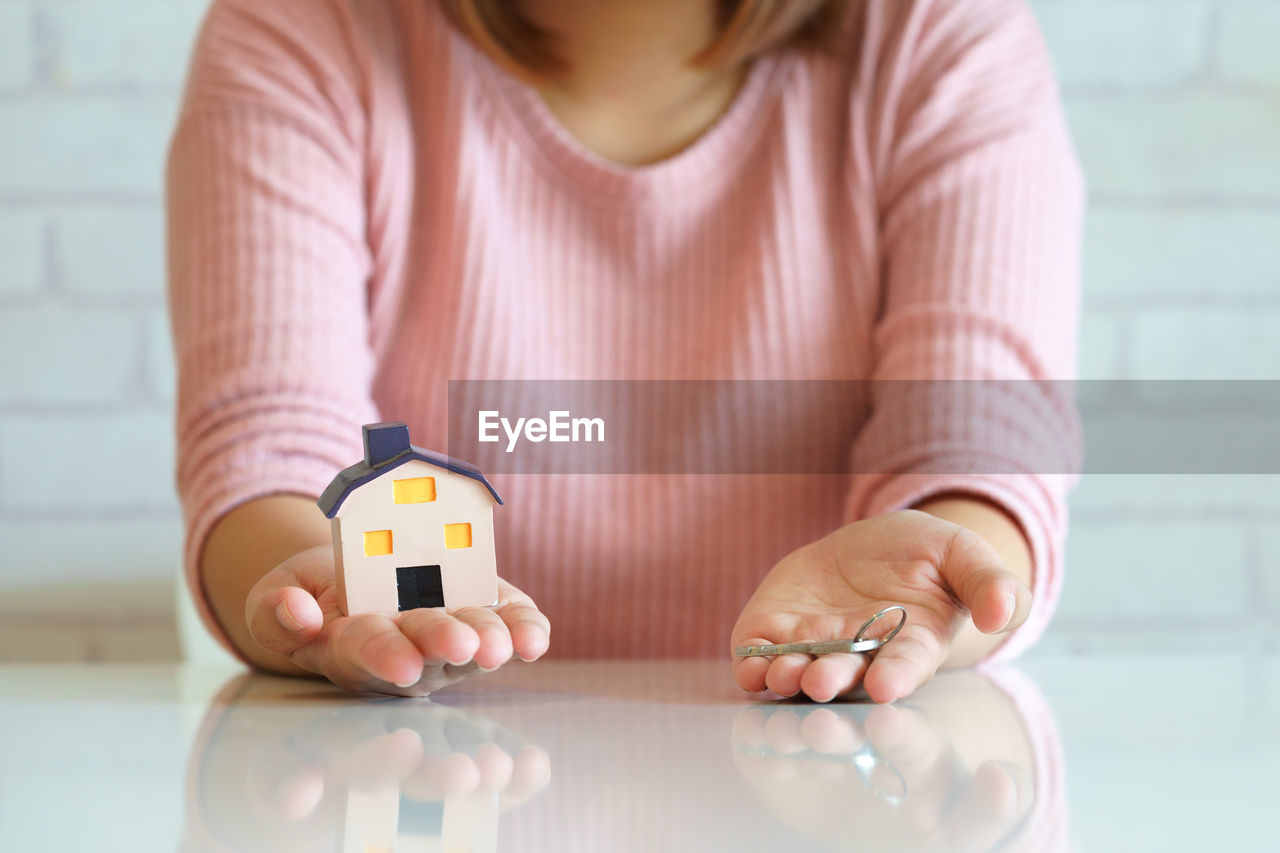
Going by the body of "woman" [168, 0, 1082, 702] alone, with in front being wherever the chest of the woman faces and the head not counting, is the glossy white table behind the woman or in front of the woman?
in front

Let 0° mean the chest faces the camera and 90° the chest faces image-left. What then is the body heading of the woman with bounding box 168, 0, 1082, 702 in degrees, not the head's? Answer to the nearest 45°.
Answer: approximately 0°
